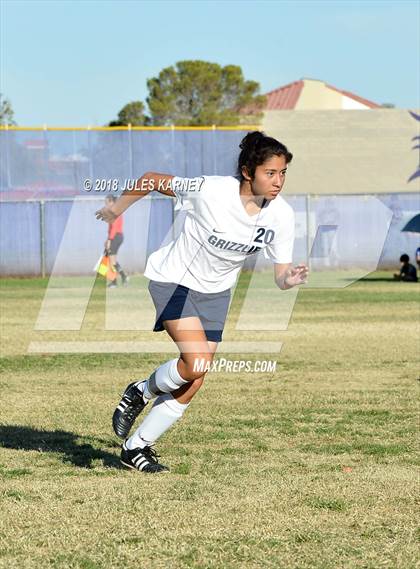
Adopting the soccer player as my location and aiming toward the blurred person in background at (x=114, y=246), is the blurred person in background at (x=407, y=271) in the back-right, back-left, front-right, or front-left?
front-right

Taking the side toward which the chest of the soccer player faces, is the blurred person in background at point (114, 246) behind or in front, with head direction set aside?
behind

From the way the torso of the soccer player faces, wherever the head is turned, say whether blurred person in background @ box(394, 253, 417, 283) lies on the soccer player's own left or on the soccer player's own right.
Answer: on the soccer player's own left

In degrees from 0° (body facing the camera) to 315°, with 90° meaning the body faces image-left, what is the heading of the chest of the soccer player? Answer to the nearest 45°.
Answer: approximately 315°
